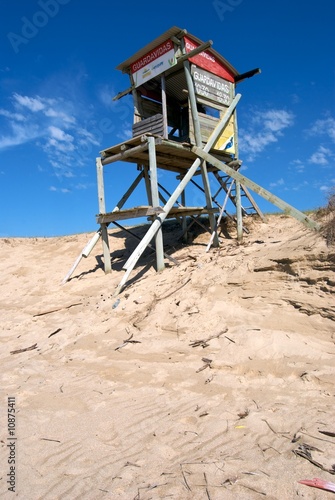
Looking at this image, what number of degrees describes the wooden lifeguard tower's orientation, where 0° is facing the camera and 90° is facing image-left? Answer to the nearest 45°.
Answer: approximately 45°

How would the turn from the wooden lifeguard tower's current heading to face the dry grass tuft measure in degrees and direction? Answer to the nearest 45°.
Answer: approximately 90° to its left
